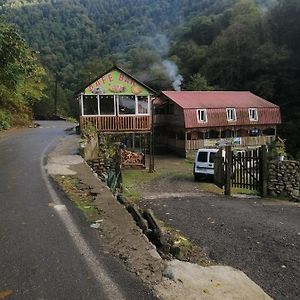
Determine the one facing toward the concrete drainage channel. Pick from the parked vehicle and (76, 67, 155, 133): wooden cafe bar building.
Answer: the wooden cafe bar building

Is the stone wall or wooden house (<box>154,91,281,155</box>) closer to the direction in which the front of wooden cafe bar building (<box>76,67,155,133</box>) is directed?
the stone wall

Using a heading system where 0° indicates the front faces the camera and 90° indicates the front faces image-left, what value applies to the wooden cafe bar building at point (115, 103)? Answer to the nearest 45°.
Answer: approximately 0°

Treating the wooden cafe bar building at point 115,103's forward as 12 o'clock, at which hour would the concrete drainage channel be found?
The concrete drainage channel is roughly at 12 o'clock from the wooden cafe bar building.

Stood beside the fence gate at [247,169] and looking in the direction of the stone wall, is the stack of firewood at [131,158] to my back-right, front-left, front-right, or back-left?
back-left
